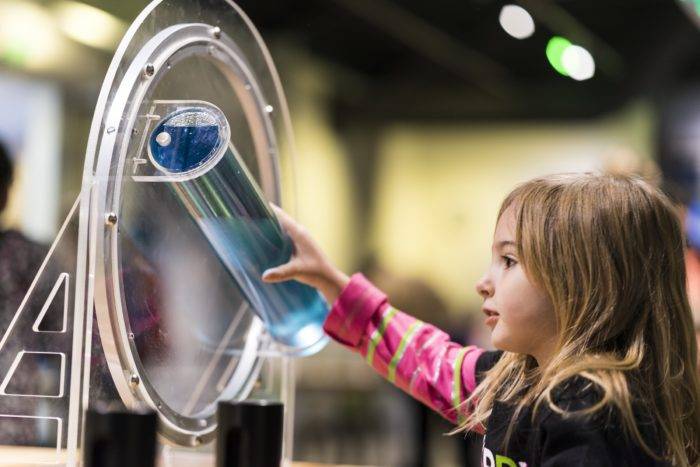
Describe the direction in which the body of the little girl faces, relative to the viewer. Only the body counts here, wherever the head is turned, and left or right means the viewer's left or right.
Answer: facing to the left of the viewer

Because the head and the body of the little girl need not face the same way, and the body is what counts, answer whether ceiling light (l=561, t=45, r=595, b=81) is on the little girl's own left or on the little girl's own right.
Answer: on the little girl's own right

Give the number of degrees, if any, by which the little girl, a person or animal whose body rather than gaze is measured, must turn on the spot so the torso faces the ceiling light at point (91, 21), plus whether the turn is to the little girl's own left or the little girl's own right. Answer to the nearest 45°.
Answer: approximately 90° to the little girl's own right

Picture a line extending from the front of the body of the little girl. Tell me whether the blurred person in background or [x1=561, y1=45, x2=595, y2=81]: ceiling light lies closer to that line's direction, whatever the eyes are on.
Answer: the blurred person in background

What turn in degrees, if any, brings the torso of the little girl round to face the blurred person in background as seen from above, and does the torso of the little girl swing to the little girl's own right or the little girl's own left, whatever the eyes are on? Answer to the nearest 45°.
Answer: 0° — they already face them

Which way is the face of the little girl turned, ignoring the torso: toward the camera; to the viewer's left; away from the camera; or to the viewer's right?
to the viewer's left
